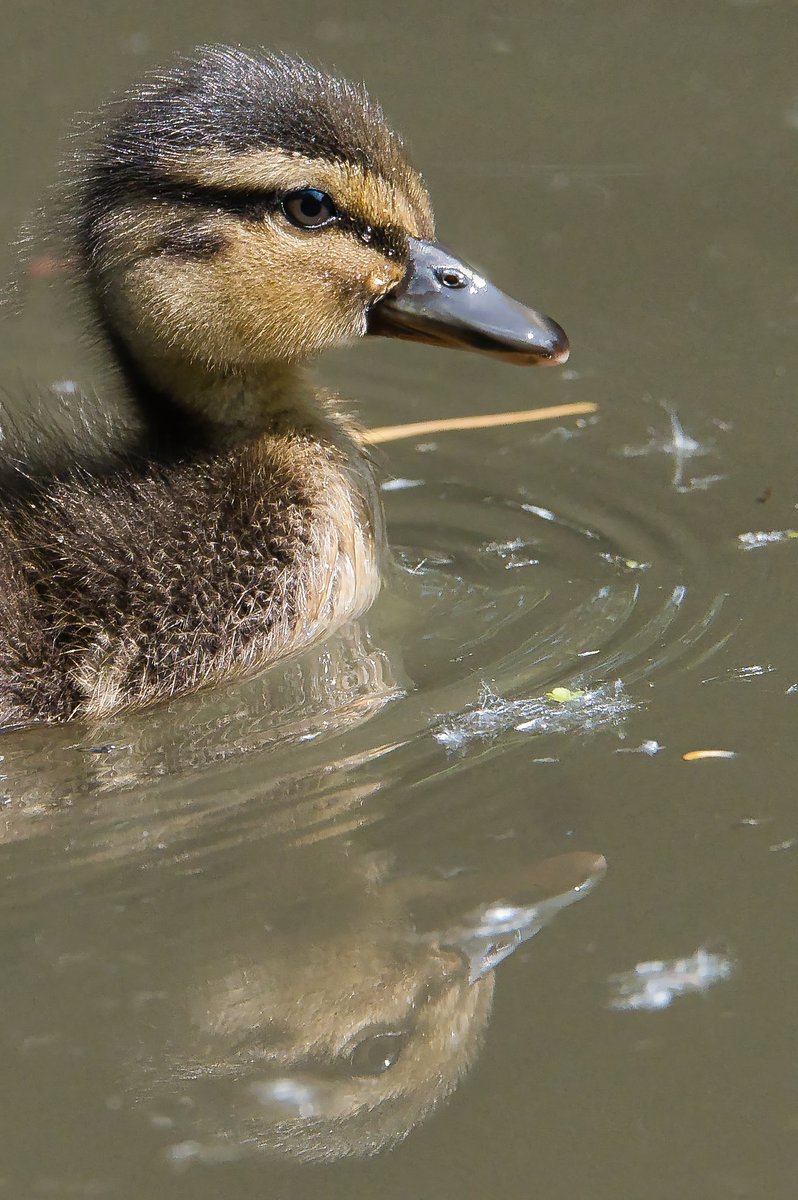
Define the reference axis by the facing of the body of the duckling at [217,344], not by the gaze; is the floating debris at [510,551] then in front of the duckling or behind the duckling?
in front

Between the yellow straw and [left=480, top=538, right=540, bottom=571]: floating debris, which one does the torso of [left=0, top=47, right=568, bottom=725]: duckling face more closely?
the floating debris

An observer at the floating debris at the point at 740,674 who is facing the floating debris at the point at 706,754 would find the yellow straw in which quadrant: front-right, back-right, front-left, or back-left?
back-right

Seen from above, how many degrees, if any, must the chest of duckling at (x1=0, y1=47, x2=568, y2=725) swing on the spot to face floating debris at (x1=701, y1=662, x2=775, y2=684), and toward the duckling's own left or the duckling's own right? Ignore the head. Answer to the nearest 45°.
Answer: approximately 45° to the duckling's own right

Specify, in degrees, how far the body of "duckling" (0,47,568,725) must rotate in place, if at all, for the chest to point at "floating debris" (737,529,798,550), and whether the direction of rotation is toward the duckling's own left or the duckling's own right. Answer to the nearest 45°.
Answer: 0° — it already faces it

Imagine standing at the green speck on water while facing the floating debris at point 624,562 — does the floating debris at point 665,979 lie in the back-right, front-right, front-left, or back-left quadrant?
back-right

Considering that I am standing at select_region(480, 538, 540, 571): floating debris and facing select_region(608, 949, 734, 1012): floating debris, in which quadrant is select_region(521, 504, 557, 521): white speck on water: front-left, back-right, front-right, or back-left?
back-left

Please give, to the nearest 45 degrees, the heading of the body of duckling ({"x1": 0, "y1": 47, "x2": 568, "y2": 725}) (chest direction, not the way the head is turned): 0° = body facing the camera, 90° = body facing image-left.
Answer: approximately 270°

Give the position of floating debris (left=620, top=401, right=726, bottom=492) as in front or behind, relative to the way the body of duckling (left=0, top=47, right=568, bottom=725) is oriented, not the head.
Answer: in front

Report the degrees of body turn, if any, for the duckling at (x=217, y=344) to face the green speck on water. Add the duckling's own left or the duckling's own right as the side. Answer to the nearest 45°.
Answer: approximately 45° to the duckling's own right

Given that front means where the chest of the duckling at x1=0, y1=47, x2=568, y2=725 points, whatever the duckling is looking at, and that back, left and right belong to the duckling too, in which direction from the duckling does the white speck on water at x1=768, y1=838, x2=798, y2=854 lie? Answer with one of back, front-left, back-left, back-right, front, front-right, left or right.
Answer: front-right
